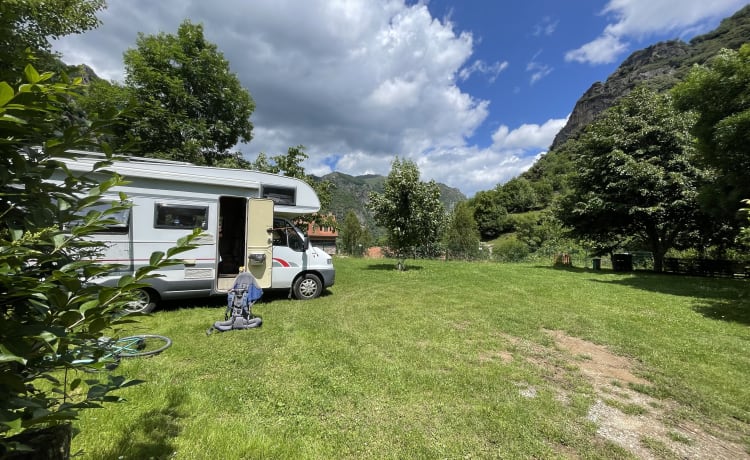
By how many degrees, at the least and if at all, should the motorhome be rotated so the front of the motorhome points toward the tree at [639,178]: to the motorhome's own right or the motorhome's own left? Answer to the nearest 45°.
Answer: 0° — it already faces it

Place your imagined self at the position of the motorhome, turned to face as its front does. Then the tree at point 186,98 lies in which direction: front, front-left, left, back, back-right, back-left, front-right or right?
left

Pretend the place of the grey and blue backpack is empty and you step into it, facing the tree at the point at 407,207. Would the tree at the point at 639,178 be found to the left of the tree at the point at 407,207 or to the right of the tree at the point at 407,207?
right

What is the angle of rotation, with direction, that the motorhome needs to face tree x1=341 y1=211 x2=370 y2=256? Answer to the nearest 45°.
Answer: approximately 45° to its left

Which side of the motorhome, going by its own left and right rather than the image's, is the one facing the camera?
right

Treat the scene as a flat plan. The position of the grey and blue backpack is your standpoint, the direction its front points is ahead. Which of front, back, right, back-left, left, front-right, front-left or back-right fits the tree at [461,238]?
front-right
